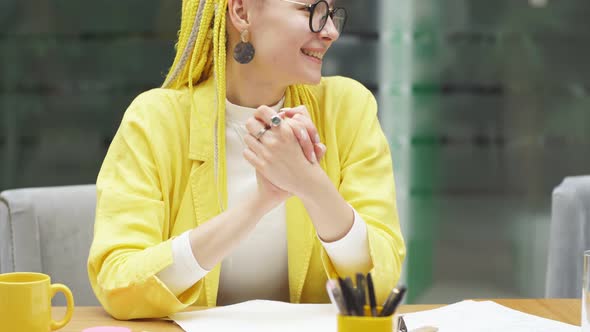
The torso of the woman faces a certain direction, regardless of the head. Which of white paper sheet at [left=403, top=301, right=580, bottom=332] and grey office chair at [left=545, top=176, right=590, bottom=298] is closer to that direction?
the white paper sheet

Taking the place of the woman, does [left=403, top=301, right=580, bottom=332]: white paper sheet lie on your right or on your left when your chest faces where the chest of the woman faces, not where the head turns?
on your left

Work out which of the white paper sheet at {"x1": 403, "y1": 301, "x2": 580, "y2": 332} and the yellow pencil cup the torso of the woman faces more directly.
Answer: the yellow pencil cup

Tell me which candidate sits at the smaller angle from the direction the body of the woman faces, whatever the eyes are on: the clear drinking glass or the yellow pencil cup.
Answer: the yellow pencil cup

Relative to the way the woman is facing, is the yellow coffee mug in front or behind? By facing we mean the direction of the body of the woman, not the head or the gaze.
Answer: in front

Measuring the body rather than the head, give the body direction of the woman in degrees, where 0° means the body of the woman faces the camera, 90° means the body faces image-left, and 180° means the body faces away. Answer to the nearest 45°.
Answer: approximately 0°

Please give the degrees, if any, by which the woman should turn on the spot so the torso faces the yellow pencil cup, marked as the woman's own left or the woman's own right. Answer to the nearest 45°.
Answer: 0° — they already face it

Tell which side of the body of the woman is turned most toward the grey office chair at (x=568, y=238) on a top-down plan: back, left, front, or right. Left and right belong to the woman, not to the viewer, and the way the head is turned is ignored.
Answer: left
